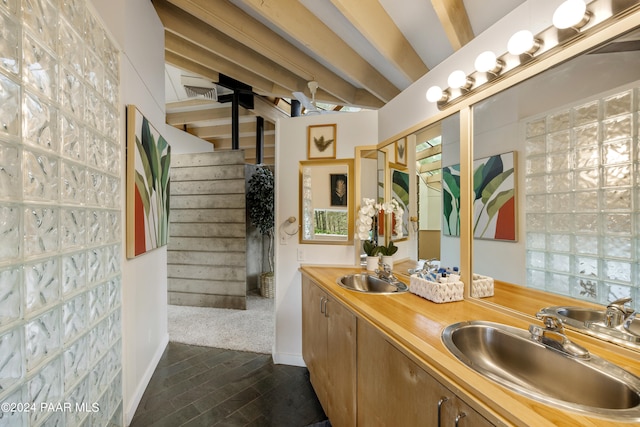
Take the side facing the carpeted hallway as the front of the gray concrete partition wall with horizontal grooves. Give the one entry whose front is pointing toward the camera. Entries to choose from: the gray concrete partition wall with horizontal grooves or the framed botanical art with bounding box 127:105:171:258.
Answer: the gray concrete partition wall with horizontal grooves

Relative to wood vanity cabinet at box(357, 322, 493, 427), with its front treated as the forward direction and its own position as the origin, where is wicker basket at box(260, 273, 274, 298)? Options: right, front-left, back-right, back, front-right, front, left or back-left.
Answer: right

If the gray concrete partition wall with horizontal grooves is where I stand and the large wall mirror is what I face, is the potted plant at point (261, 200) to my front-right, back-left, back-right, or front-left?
front-left

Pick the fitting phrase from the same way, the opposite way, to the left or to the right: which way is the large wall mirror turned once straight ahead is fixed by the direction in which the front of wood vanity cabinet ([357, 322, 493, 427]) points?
the same way

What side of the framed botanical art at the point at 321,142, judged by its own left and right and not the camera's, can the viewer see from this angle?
front

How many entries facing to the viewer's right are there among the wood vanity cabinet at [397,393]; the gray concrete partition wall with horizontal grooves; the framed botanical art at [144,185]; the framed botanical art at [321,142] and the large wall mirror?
1

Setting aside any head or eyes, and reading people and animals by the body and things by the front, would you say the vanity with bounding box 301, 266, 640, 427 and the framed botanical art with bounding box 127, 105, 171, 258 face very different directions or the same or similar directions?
very different directions

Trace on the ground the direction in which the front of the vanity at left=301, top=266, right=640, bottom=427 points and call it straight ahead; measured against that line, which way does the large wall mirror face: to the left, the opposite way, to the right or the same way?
the same way

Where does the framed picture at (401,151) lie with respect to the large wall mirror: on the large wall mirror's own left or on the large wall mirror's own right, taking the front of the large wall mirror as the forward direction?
on the large wall mirror's own right

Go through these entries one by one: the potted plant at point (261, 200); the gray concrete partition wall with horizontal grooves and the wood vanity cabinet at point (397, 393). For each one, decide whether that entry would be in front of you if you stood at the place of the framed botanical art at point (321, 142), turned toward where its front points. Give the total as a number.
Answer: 1

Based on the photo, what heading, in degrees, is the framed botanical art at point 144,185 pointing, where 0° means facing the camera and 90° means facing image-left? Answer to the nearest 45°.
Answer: approximately 270°

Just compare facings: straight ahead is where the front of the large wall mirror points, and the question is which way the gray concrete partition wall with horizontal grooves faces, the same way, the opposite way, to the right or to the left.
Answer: to the left

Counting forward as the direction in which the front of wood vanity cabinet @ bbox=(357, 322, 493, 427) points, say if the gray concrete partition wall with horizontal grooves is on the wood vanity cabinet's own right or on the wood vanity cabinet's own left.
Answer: on the wood vanity cabinet's own right

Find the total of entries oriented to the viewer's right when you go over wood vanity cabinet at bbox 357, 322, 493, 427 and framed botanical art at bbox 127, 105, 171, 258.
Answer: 1

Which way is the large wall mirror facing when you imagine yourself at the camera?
facing the viewer and to the left of the viewer
